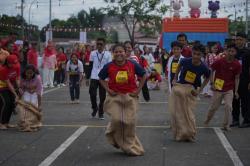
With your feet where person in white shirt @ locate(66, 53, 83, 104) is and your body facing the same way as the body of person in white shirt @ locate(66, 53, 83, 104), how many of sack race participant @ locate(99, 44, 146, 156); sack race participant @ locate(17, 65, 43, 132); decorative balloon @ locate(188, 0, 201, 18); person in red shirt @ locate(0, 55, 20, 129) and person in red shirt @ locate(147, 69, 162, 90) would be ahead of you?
3

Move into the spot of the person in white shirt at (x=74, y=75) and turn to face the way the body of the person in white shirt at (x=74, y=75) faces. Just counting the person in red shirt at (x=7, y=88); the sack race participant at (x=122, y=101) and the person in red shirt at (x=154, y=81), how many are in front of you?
2

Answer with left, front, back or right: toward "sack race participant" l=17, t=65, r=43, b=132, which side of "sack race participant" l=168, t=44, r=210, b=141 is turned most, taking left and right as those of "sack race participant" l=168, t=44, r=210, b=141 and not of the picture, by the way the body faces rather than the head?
right

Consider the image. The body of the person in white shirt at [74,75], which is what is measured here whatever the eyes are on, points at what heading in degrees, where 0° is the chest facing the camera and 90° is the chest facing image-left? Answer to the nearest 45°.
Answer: approximately 0°

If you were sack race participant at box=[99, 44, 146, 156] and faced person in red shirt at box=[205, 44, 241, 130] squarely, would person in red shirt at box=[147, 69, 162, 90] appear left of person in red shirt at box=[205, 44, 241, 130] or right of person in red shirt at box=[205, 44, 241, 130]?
left

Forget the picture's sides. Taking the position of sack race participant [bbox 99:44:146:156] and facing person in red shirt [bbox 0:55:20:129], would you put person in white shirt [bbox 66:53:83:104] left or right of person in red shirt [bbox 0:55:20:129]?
right

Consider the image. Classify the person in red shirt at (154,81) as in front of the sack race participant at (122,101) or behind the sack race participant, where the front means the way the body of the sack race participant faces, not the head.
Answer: behind

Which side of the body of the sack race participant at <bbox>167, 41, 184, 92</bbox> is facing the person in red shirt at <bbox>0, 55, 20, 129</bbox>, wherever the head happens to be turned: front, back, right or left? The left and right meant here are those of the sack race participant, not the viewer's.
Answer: right

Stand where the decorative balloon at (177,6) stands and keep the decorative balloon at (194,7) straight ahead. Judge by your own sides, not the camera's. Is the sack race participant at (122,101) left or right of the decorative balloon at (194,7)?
right
